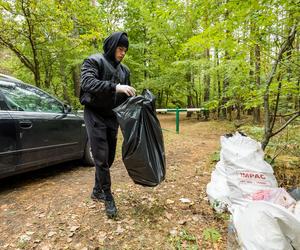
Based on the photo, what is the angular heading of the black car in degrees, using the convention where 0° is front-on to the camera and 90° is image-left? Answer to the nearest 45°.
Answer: approximately 225°

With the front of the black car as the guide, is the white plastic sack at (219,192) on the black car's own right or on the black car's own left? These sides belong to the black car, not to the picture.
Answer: on the black car's own right

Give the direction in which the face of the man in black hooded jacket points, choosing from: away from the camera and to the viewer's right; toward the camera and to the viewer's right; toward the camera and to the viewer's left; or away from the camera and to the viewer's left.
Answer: toward the camera and to the viewer's right

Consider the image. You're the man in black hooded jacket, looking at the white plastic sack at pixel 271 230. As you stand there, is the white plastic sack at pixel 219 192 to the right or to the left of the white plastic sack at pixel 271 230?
left

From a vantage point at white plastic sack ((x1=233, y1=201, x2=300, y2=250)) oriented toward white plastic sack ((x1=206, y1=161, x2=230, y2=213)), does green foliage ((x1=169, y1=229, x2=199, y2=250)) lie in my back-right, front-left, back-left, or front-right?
front-left

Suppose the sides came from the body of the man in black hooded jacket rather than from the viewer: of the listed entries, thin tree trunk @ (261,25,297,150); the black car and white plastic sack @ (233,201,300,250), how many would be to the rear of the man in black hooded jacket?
1

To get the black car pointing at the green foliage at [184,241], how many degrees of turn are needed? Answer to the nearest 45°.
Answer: approximately 90° to its right

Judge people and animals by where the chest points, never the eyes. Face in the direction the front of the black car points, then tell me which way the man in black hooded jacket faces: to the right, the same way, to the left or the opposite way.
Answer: to the right

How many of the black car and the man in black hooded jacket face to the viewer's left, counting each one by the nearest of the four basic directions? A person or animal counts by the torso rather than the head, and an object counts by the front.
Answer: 0

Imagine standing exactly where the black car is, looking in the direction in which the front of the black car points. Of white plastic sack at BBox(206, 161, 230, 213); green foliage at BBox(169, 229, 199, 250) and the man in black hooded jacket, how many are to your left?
0
